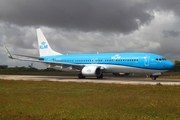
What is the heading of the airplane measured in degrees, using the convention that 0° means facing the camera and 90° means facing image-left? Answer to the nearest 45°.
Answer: approximately 315°
